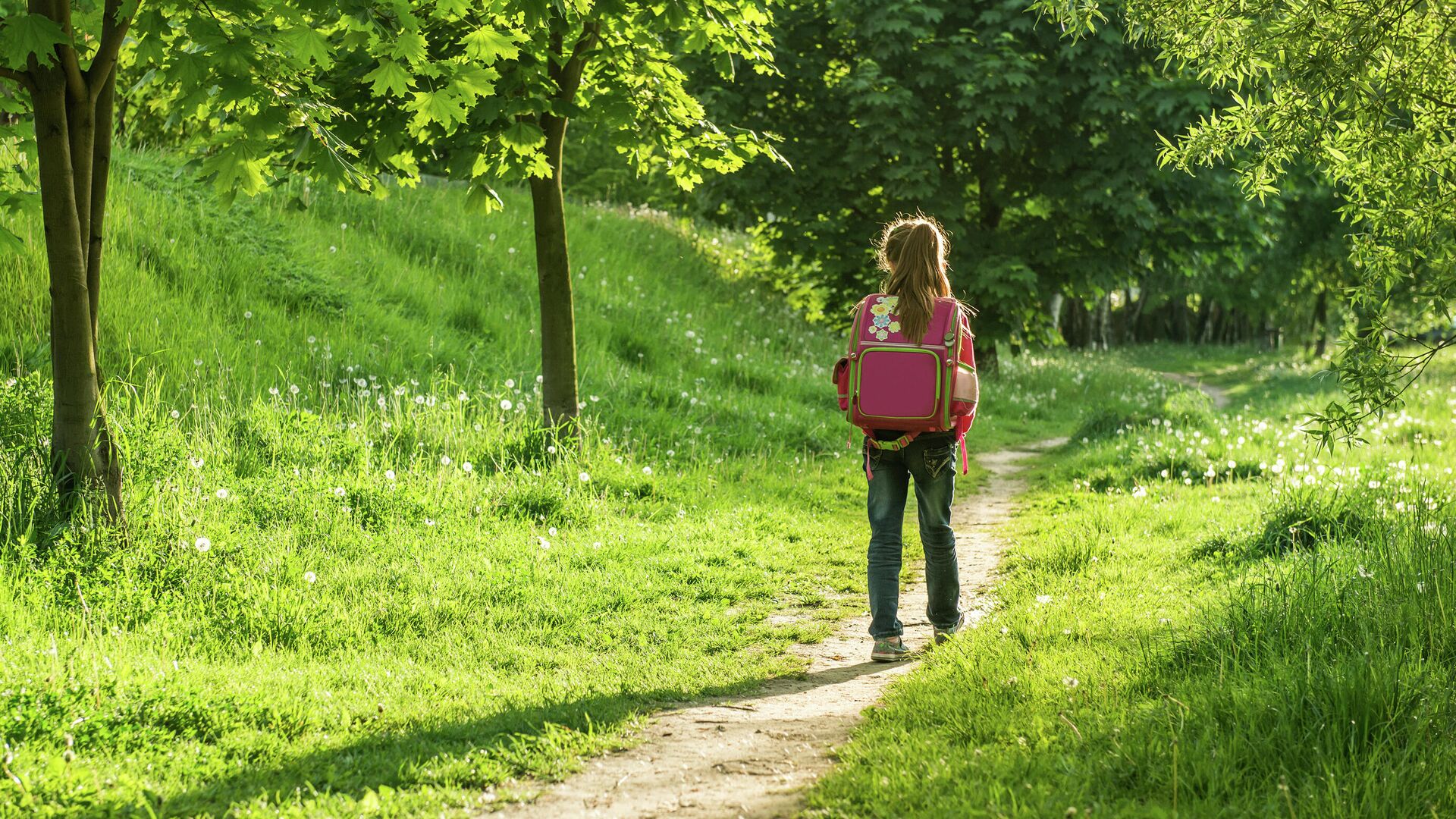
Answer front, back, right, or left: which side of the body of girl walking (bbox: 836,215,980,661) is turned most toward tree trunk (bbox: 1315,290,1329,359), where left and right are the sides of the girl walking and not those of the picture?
front

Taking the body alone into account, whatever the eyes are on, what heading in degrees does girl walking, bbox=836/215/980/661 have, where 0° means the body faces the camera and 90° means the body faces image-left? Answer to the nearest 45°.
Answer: approximately 180°
